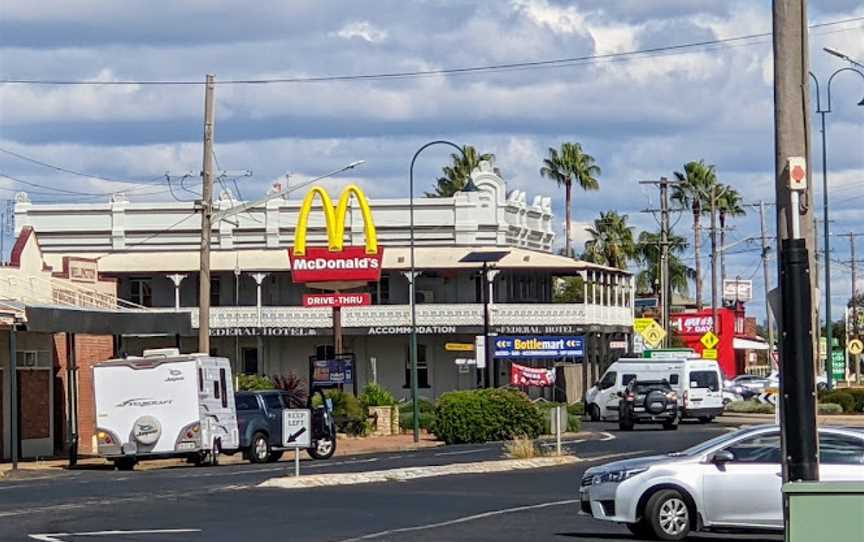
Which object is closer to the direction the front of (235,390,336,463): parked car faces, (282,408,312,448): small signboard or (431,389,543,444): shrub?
the shrub

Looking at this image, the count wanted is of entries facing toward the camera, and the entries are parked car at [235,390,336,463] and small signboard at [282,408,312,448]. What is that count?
1

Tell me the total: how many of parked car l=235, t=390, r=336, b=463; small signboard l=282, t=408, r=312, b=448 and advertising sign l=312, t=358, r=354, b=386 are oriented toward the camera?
2

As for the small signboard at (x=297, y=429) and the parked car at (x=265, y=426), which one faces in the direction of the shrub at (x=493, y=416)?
the parked car

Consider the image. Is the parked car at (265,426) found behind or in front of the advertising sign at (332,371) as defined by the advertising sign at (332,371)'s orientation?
in front

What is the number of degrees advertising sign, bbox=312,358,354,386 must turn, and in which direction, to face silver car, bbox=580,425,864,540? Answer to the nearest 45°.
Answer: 0° — it already faces it

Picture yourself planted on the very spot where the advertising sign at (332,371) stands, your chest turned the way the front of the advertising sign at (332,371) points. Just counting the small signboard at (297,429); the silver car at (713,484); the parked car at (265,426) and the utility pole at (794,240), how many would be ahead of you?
4

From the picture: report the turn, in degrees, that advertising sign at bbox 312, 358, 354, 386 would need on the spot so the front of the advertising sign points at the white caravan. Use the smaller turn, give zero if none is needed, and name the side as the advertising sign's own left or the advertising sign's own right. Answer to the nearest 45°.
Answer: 0° — it already faces it

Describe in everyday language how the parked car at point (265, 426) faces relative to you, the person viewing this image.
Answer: facing away from the viewer and to the right of the viewer

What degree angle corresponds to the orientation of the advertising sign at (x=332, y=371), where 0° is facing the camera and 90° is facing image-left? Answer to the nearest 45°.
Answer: approximately 0°

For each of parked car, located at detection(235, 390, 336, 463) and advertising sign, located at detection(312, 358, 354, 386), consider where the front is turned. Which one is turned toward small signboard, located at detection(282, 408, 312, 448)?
the advertising sign

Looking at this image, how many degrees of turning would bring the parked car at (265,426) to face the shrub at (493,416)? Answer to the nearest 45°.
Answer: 0° — it already faces it
